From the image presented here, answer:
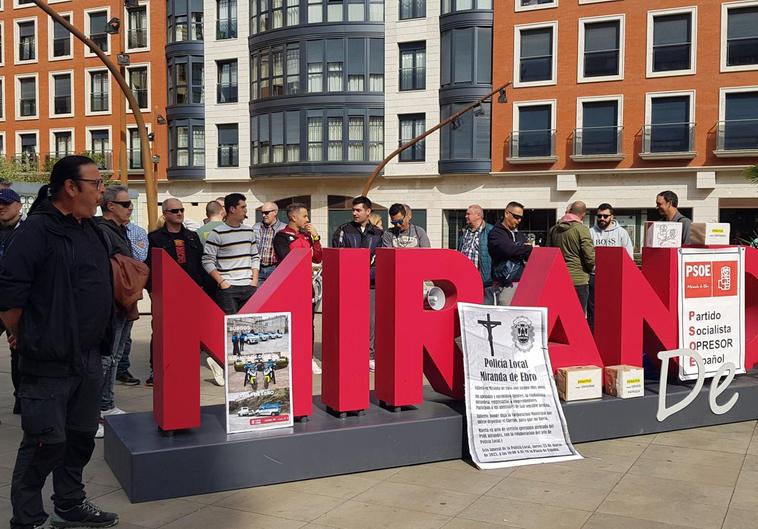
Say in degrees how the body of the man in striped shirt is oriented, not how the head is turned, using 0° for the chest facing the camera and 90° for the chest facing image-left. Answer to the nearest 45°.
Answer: approximately 315°

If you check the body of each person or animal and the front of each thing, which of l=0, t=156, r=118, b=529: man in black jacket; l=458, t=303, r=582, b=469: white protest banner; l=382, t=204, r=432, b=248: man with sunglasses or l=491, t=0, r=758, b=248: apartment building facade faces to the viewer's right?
the man in black jacket

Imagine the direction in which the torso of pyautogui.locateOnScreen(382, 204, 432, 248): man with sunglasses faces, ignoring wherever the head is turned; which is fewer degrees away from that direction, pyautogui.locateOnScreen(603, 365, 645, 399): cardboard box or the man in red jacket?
the cardboard box

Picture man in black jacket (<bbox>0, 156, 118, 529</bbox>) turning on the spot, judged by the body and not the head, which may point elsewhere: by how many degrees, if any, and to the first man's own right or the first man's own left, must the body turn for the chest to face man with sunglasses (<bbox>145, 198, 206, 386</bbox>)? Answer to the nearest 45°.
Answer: approximately 90° to the first man's own left

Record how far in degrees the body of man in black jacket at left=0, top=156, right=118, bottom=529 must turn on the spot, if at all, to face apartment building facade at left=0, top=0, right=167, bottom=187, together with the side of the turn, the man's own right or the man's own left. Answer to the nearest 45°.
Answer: approximately 90° to the man's own left

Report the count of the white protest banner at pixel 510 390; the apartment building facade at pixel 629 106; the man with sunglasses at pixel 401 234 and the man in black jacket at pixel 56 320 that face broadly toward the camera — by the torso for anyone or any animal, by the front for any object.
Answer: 3

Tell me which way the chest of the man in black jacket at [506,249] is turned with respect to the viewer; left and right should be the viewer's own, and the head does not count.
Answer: facing the viewer and to the right of the viewer

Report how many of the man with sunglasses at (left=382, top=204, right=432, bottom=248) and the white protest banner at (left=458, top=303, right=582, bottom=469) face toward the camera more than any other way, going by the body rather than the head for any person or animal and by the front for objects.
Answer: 2

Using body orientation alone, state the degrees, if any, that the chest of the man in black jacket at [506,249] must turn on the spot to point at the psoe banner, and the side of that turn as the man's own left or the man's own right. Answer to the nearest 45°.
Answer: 0° — they already face it

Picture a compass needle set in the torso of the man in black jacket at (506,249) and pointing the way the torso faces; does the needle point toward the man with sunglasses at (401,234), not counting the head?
no

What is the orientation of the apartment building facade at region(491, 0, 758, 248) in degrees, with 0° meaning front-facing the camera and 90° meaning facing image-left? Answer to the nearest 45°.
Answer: approximately 0°

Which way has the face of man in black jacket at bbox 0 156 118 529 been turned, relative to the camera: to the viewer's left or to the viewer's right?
to the viewer's right

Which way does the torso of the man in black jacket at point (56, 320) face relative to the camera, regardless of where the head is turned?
to the viewer's right

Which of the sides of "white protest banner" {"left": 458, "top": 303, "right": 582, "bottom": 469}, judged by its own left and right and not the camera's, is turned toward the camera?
front

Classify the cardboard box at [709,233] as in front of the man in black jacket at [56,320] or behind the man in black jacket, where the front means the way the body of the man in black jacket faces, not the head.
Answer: in front

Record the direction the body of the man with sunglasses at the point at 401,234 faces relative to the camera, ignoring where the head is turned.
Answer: toward the camera

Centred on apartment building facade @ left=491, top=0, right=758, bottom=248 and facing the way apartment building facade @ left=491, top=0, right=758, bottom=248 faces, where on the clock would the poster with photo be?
The poster with photo is roughly at 12 o'clock from the apartment building facade.
